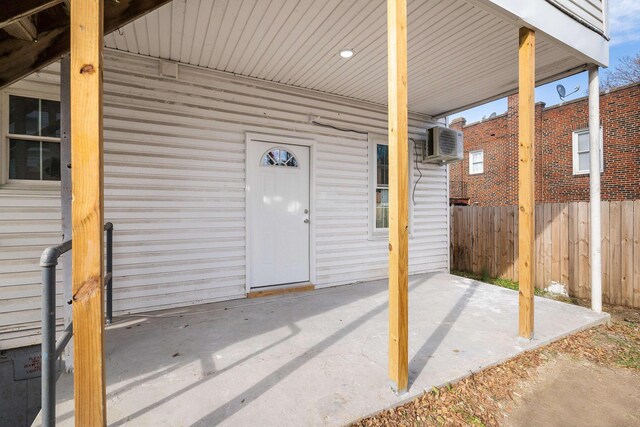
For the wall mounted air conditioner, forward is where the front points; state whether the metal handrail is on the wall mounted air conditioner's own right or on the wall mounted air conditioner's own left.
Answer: on the wall mounted air conditioner's own right

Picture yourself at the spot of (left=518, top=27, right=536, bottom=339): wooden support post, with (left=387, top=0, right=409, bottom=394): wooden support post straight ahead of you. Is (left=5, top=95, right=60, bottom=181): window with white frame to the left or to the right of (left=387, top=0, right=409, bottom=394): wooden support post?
right

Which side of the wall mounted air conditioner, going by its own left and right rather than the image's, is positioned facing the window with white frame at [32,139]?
right

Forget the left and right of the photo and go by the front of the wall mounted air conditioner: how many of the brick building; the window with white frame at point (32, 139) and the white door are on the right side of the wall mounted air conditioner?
2

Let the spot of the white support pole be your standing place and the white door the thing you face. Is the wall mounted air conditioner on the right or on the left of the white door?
right

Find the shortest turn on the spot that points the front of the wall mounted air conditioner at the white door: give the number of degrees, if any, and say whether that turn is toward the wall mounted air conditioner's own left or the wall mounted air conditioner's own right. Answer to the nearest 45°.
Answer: approximately 90° to the wall mounted air conditioner's own right

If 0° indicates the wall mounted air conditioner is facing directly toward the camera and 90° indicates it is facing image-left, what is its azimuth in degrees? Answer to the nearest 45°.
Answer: approximately 315°

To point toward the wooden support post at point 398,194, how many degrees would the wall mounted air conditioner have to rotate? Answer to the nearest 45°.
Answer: approximately 45° to its right

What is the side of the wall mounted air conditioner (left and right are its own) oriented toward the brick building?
left

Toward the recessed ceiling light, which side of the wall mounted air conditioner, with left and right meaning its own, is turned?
right
